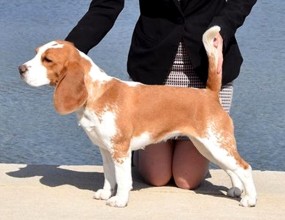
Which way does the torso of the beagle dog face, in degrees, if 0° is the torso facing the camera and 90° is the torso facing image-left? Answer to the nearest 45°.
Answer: approximately 90°
